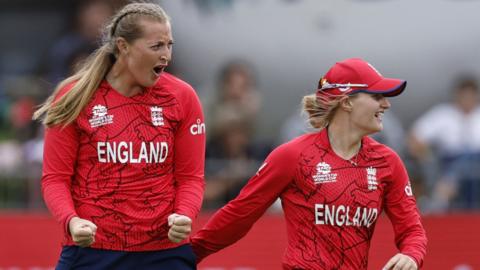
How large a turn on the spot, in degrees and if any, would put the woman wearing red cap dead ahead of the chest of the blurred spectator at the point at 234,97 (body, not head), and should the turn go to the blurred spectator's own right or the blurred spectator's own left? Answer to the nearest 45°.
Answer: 0° — they already face them

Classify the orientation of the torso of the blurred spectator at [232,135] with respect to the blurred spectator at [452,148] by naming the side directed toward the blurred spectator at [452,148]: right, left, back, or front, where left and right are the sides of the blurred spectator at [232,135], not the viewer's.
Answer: left

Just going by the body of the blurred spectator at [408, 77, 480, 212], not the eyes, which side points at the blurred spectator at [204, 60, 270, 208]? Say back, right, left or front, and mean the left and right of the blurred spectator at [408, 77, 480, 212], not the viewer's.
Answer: right

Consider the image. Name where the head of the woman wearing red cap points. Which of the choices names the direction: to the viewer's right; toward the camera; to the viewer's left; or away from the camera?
to the viewer's right

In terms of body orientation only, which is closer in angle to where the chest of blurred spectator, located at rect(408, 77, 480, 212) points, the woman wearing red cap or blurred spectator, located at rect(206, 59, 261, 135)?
the woman wearing red cap

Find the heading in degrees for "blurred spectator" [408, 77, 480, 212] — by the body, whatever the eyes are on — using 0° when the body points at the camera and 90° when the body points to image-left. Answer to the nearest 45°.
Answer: approximately 0°

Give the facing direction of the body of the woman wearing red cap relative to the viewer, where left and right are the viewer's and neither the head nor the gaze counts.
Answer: facing the viewer and to the right of the viewer

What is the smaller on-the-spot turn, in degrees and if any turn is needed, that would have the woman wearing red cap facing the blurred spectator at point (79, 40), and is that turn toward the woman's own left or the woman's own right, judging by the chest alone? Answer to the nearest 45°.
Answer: approximately 180°

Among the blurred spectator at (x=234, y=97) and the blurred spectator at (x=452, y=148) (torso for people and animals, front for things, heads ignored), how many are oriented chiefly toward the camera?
2
